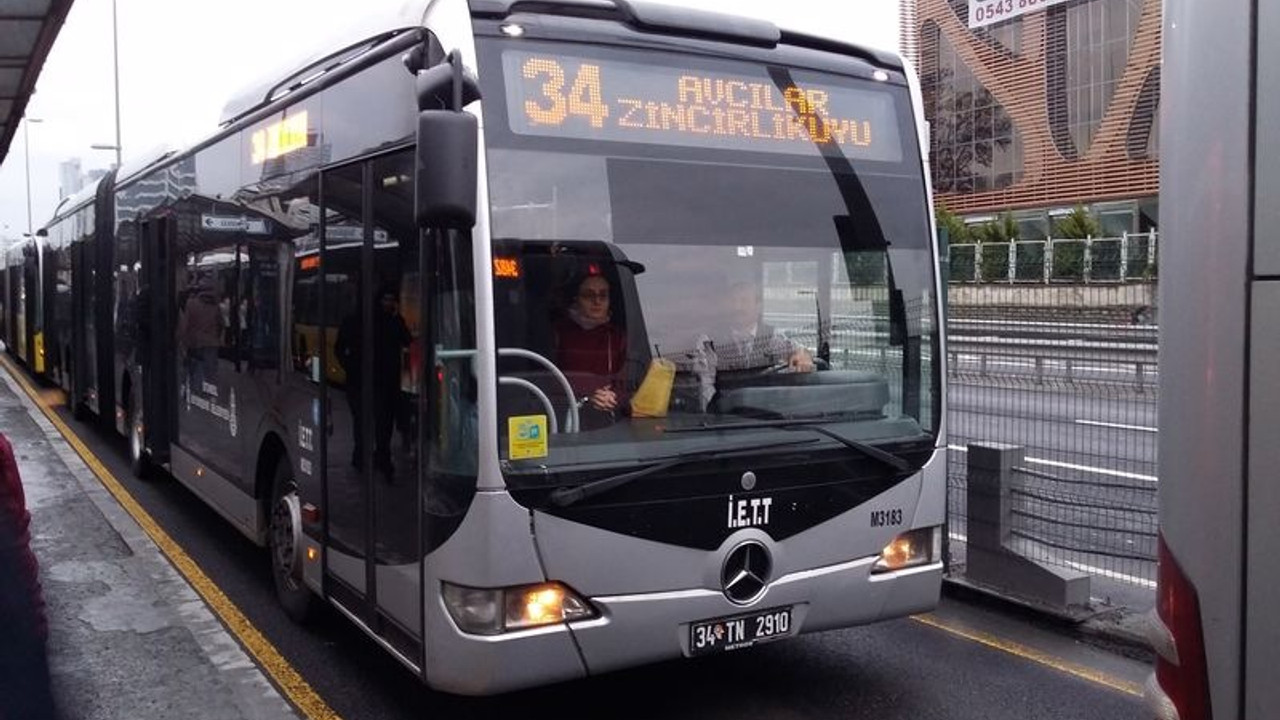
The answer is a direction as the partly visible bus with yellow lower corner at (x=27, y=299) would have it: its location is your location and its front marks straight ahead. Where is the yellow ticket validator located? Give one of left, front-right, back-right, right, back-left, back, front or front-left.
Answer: front-right

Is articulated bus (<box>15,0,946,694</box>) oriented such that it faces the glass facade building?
no

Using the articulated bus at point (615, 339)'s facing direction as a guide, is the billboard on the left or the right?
on its left

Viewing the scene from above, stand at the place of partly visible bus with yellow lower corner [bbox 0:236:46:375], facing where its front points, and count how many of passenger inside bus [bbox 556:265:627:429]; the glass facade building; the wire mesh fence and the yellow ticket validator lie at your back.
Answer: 0

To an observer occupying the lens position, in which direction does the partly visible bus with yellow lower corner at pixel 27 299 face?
facing the viewer and to the right of the viewer

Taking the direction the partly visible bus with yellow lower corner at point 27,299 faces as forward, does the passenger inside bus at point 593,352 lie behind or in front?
in front

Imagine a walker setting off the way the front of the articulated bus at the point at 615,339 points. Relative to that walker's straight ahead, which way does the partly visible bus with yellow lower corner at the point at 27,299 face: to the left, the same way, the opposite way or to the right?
the same way

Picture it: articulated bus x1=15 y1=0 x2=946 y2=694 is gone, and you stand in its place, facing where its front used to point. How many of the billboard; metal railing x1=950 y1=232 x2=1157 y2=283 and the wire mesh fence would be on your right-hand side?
0

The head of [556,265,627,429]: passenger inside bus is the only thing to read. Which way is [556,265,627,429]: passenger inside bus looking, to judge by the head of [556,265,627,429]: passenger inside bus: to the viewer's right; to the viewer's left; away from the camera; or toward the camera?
toward the camera

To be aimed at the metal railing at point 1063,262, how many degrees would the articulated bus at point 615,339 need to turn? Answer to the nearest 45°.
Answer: approximately 90° to its left

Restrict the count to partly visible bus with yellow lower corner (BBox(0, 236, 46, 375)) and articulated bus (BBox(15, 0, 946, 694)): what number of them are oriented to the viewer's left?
0
